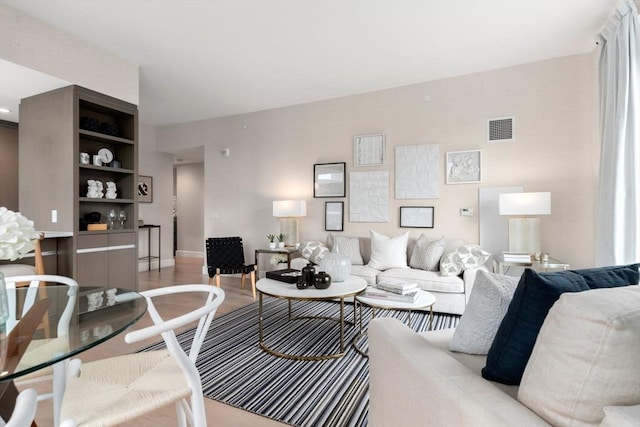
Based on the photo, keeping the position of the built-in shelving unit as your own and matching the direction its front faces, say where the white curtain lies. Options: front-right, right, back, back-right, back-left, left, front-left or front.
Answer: front

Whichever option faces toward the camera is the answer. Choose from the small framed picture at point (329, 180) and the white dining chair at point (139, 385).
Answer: the small framed picture

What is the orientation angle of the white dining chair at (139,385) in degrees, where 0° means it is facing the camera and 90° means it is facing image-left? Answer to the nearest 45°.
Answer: approximately 90°

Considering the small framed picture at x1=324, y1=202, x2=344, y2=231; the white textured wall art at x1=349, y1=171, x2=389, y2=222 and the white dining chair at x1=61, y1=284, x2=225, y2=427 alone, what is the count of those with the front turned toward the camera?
2

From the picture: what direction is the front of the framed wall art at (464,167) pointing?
toward the camera

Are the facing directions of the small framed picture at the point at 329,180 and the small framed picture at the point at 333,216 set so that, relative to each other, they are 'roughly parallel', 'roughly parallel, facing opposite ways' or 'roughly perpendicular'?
roughly parallel

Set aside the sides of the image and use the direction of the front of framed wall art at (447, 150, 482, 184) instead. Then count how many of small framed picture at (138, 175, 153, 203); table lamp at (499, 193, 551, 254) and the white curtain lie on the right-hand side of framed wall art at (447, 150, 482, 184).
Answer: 1

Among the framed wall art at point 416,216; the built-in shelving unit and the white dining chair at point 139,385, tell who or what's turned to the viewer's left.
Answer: the white dining chair

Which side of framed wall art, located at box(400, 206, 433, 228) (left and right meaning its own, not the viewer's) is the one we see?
front

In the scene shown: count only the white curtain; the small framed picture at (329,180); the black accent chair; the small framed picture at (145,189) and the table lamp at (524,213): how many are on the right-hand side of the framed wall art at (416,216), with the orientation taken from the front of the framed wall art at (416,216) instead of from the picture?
3

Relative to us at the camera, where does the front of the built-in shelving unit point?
facing the viewer and to the right of the viewer

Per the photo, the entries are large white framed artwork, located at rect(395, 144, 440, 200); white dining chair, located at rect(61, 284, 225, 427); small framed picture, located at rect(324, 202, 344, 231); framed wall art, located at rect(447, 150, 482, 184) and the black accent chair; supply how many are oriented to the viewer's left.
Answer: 1

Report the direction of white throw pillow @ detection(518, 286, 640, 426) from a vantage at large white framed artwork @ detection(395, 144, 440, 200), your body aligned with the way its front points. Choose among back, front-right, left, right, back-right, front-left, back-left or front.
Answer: front

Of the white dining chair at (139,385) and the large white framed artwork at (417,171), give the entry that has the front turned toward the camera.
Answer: the large white framed artwork

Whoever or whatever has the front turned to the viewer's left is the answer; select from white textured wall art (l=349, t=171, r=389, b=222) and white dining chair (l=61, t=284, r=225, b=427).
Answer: the white dining chair

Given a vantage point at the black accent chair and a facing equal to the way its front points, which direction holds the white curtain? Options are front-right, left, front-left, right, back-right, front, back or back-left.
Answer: front

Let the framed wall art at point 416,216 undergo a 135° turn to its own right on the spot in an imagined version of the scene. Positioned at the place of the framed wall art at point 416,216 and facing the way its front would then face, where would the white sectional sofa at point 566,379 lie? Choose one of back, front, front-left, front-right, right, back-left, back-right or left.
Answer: back-left

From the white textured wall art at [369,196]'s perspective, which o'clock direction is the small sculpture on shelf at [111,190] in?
The small sculpture on shelf is roughly at 2 o'clock from the white textured wall art.
